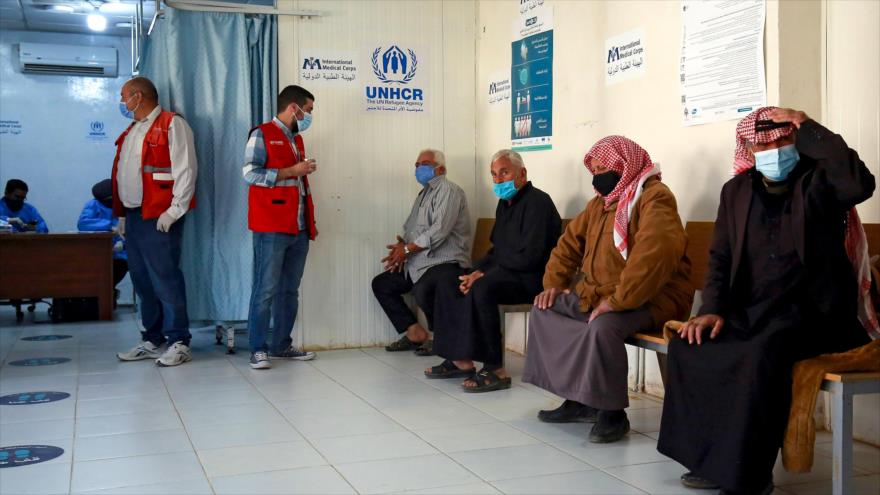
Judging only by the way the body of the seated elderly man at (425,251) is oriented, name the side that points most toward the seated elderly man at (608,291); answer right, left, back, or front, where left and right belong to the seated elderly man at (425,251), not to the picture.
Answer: left

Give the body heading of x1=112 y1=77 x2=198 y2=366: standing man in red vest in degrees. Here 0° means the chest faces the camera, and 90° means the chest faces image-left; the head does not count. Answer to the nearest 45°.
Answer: approximately 45°

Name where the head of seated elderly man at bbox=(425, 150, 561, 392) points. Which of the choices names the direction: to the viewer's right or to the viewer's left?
to the viewer's left

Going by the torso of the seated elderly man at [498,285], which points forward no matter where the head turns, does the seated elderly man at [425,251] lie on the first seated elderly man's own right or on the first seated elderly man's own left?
on the first seated elderly man's own right

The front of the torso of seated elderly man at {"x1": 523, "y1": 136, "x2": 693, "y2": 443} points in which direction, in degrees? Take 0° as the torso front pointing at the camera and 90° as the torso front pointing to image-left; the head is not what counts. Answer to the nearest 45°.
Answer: approximately 45°

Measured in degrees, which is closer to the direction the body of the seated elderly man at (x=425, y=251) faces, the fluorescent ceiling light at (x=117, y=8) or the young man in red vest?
the young man in red vest

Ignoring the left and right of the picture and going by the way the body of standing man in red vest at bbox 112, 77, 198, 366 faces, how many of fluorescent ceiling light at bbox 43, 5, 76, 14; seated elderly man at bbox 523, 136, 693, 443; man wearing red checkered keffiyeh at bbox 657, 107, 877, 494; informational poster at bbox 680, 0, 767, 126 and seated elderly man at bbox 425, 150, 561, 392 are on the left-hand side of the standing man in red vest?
4

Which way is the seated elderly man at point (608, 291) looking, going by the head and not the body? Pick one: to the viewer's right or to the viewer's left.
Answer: to the viewer's left

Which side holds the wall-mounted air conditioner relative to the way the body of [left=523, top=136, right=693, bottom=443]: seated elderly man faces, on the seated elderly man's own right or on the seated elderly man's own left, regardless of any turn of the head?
on the seated elderly man's own right

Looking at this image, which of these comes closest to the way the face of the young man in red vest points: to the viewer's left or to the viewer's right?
to the viewer's right

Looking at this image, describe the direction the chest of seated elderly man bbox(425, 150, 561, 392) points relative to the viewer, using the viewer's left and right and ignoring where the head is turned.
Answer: facing the viewer and to the left of the viewer
